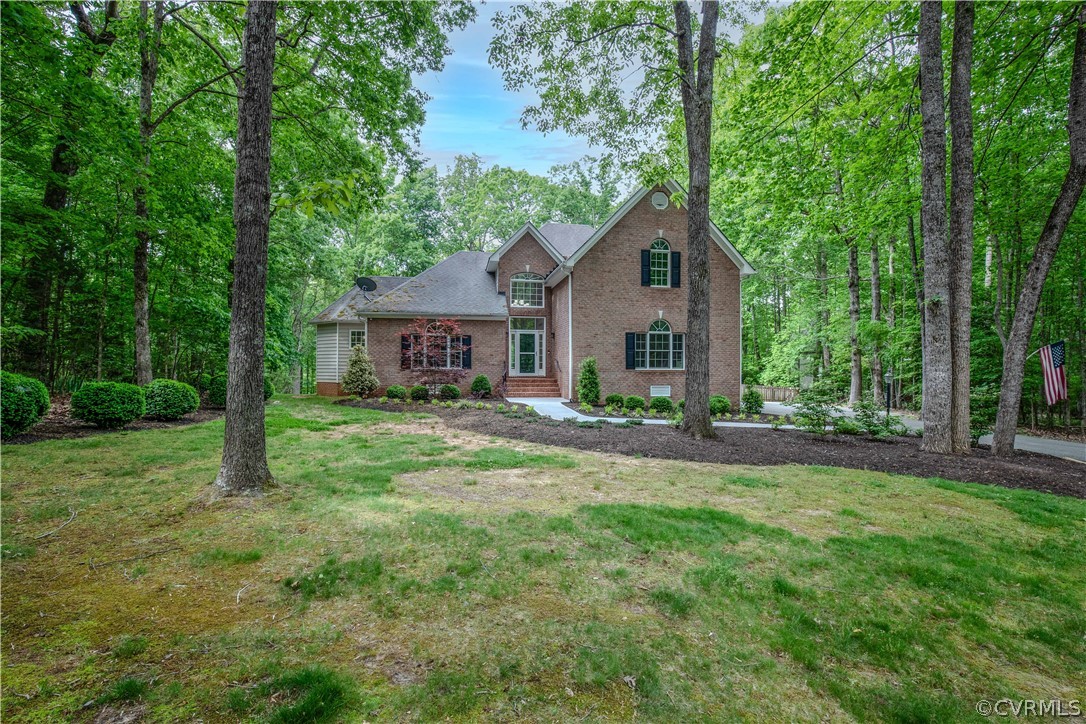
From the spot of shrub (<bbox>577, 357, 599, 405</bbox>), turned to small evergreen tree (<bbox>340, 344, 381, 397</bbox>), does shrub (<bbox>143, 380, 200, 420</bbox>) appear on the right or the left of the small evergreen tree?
left

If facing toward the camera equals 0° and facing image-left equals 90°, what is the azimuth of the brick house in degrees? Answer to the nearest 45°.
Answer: approximately 0°

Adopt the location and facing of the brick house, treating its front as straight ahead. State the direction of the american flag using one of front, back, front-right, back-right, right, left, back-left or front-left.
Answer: front-left

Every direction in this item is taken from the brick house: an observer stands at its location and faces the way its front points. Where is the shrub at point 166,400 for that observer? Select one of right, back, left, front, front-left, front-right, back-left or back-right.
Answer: front-right

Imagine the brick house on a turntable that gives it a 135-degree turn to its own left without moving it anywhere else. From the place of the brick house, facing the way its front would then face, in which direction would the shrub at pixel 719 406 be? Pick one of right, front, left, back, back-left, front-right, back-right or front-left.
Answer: right

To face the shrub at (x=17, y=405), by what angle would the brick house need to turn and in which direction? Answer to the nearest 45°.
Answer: approximately 45° to its right

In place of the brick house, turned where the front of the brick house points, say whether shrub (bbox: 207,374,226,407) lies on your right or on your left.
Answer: on your right

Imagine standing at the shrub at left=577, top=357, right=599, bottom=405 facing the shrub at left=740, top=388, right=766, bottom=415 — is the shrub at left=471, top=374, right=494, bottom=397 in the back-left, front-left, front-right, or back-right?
back-left

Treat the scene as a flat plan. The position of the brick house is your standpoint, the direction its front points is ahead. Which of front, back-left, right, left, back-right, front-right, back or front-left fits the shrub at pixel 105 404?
front-right
